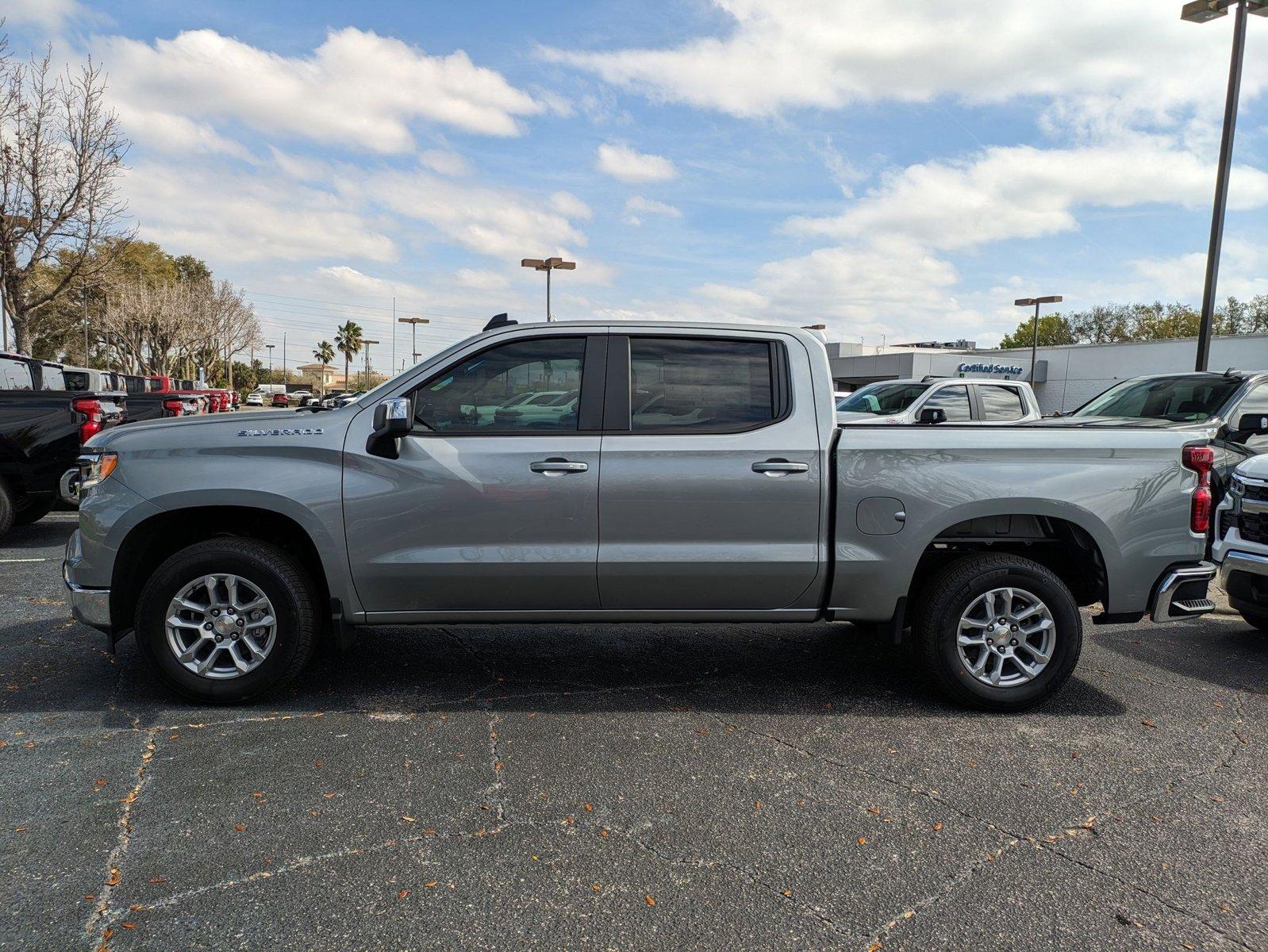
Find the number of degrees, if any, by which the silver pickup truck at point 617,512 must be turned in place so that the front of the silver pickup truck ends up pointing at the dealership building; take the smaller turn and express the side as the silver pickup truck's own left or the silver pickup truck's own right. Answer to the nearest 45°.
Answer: approximately 135° to the silver pickup truck's own right

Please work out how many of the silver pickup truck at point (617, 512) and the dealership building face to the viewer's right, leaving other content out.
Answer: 0

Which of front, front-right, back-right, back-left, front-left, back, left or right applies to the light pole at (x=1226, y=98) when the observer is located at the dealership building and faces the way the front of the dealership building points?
front-left

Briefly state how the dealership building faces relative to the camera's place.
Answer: facing the viewer and to the left of the viewer

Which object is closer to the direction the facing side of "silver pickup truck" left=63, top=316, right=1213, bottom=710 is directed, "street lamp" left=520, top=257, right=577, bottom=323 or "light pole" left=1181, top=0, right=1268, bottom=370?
the street lamp

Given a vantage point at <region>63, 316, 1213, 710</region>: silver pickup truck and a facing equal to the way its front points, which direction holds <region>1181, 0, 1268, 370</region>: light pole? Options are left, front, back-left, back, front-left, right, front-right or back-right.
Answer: back-right

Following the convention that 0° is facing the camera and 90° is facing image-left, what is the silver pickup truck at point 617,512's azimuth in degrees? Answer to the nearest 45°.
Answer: approximately 90°
